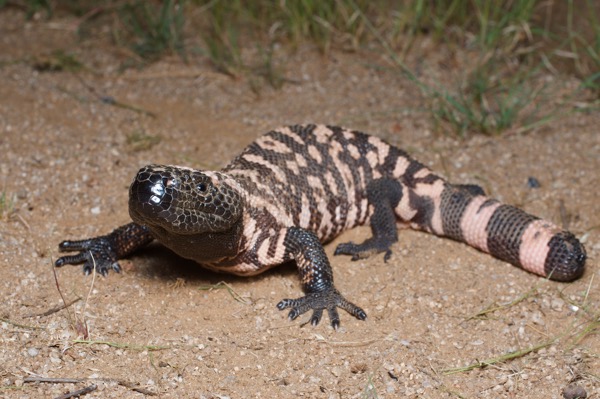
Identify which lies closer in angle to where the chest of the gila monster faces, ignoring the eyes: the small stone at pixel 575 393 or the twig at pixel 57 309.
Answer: the twig

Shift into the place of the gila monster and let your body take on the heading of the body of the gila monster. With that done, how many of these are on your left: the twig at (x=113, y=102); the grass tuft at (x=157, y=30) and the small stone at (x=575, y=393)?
1

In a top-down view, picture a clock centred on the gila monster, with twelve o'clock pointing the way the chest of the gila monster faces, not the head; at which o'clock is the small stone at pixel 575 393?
The small stone is roughly at 9 o'clock from the gila monster.

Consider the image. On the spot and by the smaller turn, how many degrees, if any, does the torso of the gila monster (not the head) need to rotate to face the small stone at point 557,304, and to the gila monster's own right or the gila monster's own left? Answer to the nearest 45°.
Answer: approximately 135° to the gila monster's own left

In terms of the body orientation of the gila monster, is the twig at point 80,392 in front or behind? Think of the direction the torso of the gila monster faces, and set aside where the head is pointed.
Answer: in front

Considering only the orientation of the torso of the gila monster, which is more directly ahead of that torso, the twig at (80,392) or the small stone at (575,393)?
the twig

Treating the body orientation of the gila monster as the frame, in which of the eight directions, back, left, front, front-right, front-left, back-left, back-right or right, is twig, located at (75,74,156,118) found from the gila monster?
right

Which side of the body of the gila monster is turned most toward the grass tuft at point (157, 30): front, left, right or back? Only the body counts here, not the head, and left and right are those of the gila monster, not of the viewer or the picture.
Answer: right

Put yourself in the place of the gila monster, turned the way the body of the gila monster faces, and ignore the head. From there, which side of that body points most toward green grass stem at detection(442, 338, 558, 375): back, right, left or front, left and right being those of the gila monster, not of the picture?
left

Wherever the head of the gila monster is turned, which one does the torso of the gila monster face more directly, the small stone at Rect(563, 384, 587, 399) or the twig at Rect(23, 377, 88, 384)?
the twig

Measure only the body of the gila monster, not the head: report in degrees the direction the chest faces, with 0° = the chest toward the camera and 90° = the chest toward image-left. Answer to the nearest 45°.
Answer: approximately 45°
